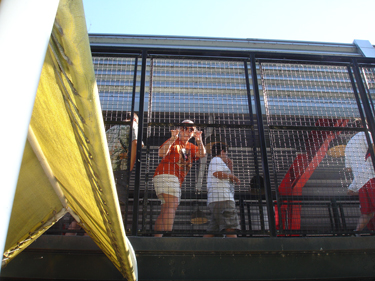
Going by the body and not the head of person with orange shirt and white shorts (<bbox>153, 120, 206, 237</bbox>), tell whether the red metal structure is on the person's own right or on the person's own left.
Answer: on the person's own left

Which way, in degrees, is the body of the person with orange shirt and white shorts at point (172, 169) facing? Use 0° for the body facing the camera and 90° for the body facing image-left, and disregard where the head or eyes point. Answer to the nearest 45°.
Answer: approximately 315°

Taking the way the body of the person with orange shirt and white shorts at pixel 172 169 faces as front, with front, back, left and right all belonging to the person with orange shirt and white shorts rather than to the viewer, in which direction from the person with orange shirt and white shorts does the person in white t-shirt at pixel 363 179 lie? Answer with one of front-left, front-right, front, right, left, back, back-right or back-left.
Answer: front-left

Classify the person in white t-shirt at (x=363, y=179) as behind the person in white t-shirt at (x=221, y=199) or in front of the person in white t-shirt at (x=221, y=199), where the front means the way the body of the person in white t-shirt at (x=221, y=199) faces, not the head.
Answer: in front

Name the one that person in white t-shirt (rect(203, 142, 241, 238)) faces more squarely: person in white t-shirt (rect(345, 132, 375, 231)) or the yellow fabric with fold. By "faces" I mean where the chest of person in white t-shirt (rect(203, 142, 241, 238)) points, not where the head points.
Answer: the person in white t-shirt

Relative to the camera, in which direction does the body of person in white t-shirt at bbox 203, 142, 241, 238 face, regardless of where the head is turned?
to the viewer's right

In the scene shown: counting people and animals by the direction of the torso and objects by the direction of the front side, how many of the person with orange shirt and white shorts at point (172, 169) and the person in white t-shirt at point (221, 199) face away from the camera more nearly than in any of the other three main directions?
0
